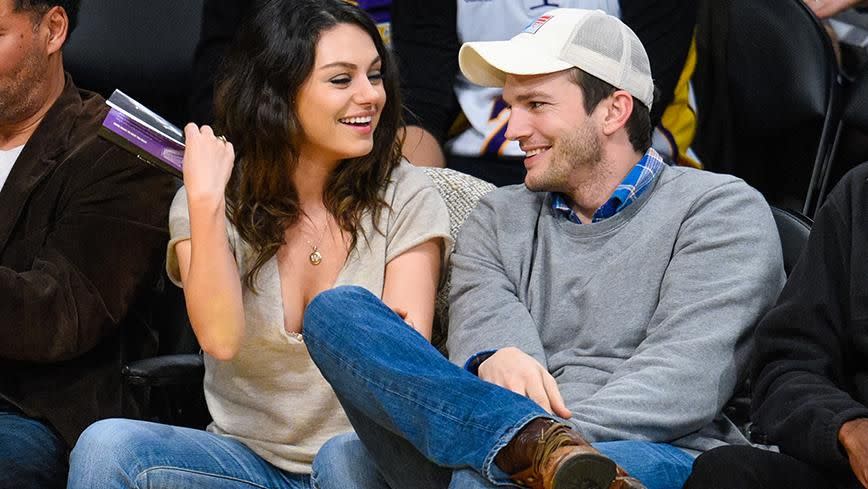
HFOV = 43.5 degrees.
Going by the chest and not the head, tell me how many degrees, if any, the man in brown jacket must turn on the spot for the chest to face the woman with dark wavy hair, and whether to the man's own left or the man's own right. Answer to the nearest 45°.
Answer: approximately 90° to the man's own left

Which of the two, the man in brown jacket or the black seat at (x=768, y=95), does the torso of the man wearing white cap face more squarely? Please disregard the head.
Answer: the man in brown jacket

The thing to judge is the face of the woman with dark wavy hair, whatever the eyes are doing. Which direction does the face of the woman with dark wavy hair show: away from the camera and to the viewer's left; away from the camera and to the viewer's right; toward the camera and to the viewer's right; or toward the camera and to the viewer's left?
toward the camera and to the viewer's right

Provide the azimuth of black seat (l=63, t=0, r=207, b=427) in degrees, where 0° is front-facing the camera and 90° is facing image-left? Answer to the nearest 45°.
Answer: approximately 45°

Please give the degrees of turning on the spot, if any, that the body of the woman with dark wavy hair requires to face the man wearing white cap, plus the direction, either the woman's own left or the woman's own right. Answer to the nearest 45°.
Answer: approximately 45° to the woman's own left

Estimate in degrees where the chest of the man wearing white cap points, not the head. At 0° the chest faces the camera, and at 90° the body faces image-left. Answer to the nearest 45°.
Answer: approximately 45°
